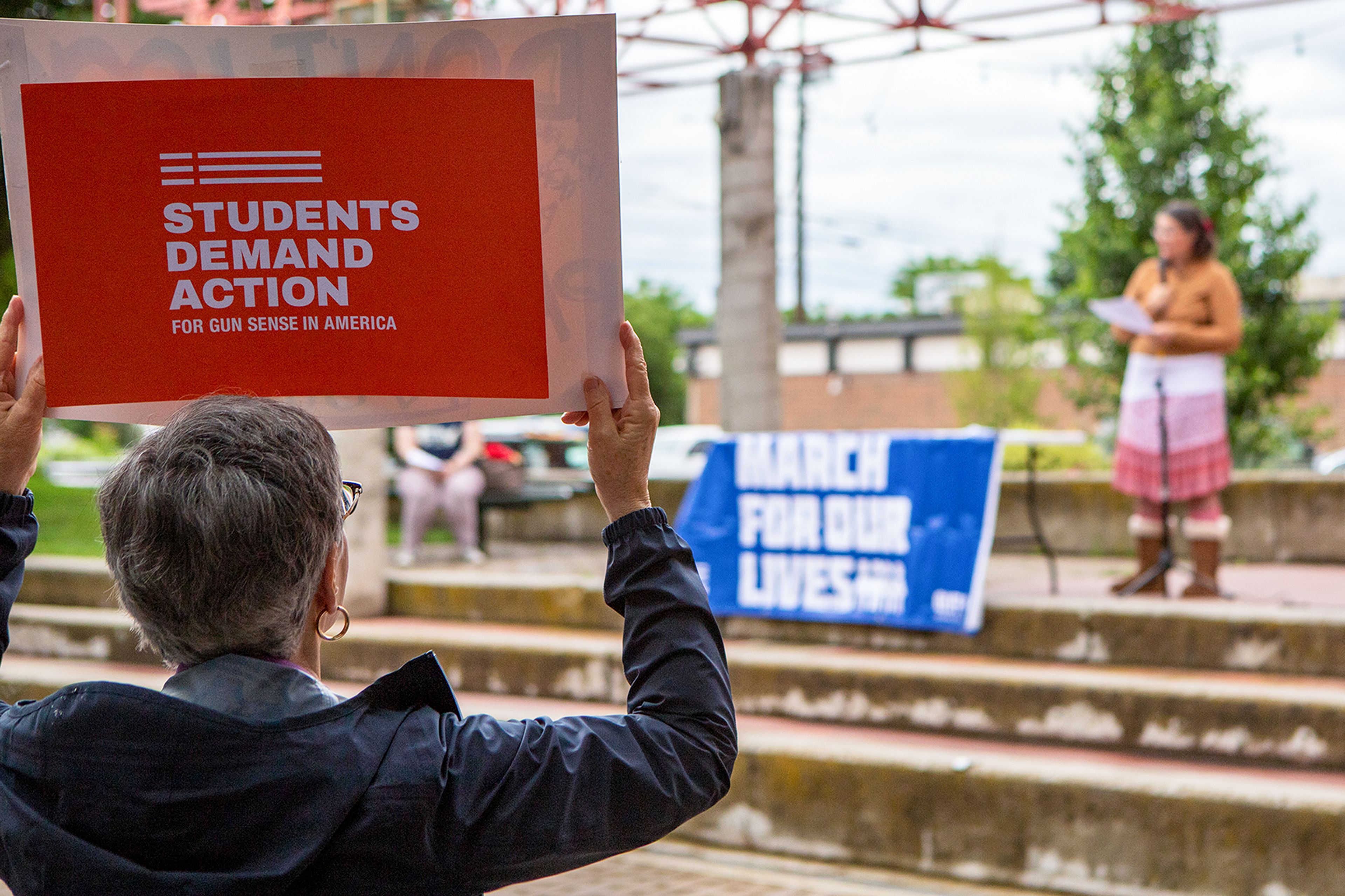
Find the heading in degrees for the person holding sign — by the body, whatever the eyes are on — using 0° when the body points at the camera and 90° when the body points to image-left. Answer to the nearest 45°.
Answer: approximately 180°

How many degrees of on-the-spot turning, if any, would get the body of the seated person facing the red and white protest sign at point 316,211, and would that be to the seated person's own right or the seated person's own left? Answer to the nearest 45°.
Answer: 0° — they already face it

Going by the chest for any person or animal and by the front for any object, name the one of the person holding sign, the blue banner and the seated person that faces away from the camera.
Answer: the person holding sign

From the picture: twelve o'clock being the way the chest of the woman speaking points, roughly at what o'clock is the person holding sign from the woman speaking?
The person holding sign is roughly at 11 o'clock from the woman speaking.

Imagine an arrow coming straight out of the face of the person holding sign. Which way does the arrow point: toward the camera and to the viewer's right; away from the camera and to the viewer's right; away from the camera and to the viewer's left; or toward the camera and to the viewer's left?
away from the camera and to the viewer's right

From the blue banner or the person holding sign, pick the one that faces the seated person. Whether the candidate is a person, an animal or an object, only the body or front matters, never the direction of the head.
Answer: the person holding sign

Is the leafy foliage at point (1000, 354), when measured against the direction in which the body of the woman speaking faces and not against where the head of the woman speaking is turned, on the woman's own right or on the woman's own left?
on the woman's own right

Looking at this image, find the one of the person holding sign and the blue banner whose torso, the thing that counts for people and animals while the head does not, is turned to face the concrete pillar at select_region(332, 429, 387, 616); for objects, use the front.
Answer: the person holding sign

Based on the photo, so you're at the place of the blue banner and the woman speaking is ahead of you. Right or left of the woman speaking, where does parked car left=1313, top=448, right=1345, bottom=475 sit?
left

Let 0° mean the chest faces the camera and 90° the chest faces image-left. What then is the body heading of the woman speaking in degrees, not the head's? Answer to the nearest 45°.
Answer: approximately 45°

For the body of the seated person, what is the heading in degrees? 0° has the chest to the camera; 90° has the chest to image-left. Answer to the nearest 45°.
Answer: approximately 0°

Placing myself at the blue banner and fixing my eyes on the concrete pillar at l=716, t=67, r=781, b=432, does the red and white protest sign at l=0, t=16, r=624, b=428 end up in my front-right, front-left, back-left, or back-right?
back-left
